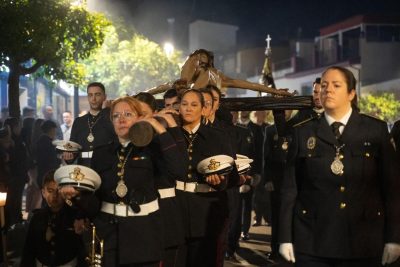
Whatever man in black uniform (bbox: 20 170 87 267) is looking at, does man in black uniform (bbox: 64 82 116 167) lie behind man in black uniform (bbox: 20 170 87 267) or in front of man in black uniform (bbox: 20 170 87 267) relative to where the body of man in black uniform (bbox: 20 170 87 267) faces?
behind

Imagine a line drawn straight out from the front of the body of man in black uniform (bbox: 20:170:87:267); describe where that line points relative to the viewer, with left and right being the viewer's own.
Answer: facing the viewer

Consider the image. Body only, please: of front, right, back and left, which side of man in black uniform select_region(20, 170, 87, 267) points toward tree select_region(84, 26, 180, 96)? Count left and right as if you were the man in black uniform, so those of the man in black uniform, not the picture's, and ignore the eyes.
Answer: back

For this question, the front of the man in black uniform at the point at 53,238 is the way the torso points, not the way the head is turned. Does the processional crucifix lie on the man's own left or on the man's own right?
on the man's own left

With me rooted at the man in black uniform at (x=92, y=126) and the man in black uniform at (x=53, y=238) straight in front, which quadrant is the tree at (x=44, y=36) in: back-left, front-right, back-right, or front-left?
back-right

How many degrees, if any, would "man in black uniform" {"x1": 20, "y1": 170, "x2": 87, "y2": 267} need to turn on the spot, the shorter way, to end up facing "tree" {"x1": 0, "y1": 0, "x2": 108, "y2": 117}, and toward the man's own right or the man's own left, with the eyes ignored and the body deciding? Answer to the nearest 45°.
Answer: approximately 180°
